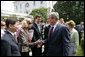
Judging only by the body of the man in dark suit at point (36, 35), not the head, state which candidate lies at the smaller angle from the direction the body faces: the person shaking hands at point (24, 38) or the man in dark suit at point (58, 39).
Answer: the man in dark suit

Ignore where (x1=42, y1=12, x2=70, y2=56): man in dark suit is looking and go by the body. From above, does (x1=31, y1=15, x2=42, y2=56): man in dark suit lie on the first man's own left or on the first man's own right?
on the first man's own right

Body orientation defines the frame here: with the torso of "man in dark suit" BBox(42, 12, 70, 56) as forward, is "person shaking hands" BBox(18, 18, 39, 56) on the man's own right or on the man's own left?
on the man's own right

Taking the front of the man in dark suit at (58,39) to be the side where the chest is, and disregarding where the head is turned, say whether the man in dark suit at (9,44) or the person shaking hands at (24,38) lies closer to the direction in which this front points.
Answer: the man in dark suit

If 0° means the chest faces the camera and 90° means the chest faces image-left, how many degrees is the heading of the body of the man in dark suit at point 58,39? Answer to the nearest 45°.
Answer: approximately 45°

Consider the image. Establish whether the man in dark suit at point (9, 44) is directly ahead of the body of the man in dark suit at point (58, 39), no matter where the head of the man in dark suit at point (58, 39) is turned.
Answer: yes

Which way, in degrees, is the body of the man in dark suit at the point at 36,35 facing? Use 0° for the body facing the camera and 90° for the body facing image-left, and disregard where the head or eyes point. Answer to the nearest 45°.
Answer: approximately 315°
